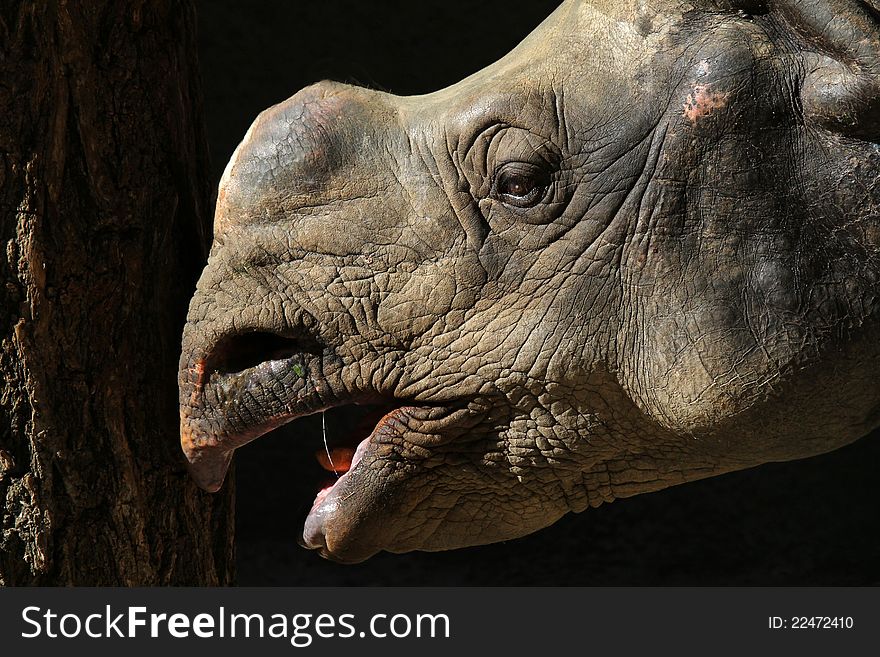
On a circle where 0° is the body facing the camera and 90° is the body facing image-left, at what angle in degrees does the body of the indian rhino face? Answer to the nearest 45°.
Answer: approximately 90°

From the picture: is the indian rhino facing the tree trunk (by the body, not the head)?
yes
